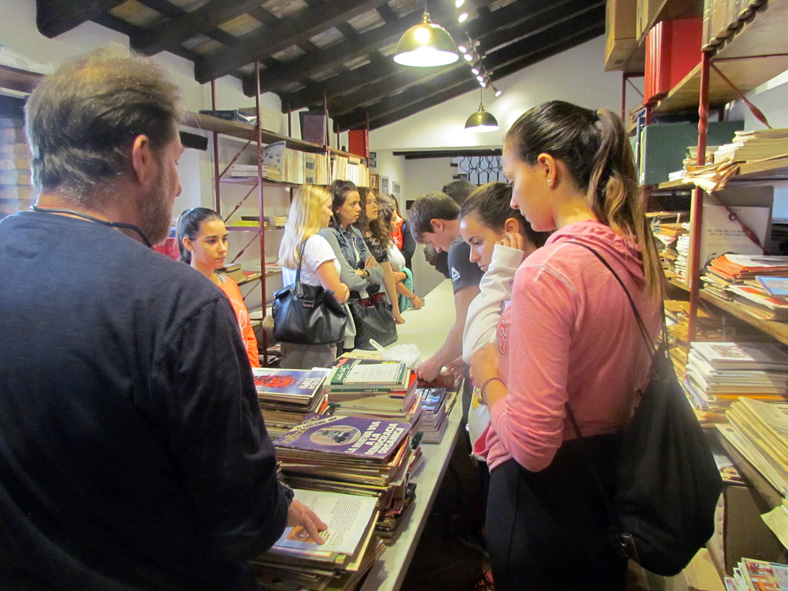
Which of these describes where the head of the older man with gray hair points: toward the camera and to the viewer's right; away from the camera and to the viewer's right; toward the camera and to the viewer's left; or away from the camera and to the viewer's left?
away from the camera and to the viewer's right

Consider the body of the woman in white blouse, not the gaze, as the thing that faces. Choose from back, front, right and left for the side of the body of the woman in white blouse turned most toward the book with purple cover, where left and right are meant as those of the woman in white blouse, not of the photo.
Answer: right

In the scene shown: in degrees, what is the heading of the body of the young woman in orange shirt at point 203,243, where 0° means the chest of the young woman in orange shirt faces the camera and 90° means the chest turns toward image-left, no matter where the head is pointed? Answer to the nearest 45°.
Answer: approximately 315°

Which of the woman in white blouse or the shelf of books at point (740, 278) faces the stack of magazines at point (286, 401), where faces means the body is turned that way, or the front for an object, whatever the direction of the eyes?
the shelf of books

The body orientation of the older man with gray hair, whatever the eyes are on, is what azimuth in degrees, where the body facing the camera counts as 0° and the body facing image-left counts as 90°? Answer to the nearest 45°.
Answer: approximately 225°

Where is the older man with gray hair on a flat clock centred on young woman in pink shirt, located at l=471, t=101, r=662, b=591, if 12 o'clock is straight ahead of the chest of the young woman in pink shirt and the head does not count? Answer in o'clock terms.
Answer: The older man with gray hair is roughly at 9 o'clock from the young woman in pink shirt.

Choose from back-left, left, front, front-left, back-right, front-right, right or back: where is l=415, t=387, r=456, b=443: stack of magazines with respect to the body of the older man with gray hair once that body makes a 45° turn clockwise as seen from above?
front-left

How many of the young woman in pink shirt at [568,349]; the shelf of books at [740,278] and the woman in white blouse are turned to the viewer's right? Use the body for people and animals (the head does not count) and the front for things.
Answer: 1

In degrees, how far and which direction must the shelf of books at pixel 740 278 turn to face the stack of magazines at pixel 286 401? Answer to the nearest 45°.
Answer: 0° — it already faces it

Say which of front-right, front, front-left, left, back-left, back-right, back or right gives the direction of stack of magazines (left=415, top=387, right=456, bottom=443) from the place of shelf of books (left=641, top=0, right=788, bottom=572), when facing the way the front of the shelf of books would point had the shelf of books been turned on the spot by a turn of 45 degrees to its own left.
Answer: front-right

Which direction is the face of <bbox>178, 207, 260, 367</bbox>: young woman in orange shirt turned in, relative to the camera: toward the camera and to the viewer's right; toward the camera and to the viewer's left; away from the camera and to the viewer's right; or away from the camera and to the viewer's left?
toward the camera and to the viewer's right

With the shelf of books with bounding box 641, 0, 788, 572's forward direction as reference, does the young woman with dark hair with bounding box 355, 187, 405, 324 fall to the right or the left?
on its right

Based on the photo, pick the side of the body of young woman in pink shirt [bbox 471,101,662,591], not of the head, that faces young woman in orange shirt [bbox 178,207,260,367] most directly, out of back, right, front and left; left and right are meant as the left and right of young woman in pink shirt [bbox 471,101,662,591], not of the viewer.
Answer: front

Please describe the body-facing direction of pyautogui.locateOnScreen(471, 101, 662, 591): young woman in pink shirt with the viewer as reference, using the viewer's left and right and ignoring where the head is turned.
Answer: facing away from the viewer and to the left of the viewer

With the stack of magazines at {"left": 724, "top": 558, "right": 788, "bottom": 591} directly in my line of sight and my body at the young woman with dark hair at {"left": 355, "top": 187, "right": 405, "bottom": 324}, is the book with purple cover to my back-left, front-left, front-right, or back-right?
front-right

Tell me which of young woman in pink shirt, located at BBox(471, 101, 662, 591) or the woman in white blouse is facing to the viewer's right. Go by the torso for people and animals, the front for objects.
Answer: the woman in white blouse

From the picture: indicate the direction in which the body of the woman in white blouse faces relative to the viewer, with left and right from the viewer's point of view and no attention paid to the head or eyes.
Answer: facing to the right of the viewer

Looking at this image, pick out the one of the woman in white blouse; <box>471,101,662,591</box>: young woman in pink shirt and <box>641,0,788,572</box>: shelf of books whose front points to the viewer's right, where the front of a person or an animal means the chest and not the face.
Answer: the woman in white blouse

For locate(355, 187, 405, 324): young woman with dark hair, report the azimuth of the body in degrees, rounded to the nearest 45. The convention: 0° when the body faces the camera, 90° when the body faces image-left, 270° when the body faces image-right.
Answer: approximately 315°

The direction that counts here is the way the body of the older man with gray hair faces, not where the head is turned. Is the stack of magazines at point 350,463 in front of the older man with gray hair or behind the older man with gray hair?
in front

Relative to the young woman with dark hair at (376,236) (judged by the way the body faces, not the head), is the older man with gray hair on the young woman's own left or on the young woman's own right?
on the young woman's own right
